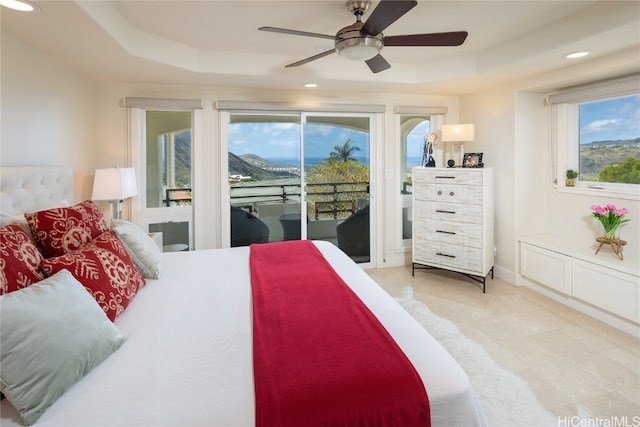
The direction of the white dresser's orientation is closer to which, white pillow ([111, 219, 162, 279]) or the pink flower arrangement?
the white pillow

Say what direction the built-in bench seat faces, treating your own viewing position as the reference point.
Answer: facing the viewer and to the left of the viewer

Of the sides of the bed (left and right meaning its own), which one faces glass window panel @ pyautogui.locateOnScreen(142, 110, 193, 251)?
left

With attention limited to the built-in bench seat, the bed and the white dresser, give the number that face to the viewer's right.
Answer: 1

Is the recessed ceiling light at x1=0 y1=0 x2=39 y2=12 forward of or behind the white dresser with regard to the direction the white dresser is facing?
forward

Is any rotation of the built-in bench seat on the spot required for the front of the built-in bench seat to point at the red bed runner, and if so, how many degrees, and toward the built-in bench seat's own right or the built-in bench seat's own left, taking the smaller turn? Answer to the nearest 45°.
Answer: approximately 45° to the built-in bench seat's own left

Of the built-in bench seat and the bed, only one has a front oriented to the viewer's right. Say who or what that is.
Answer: the bed

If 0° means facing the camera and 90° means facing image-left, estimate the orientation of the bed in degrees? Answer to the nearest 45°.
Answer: approximately 270°

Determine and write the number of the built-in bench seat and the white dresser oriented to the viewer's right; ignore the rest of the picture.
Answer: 0
